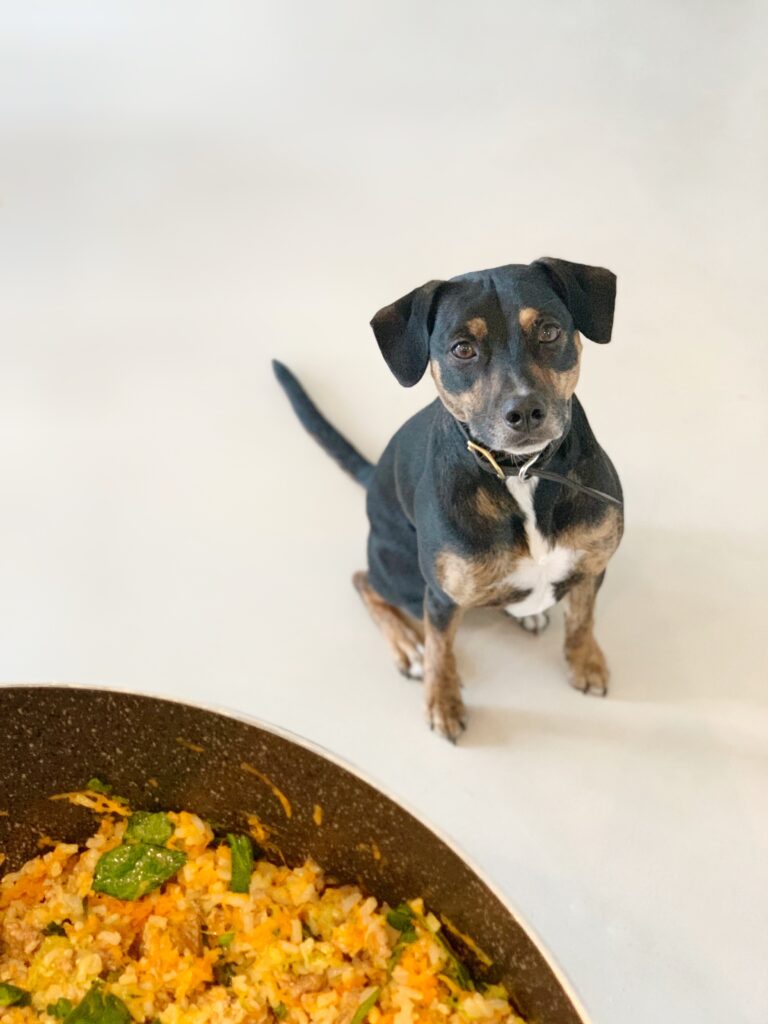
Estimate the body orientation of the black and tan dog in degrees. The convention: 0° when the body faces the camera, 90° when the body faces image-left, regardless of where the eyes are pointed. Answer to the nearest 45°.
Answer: approximately 315°
